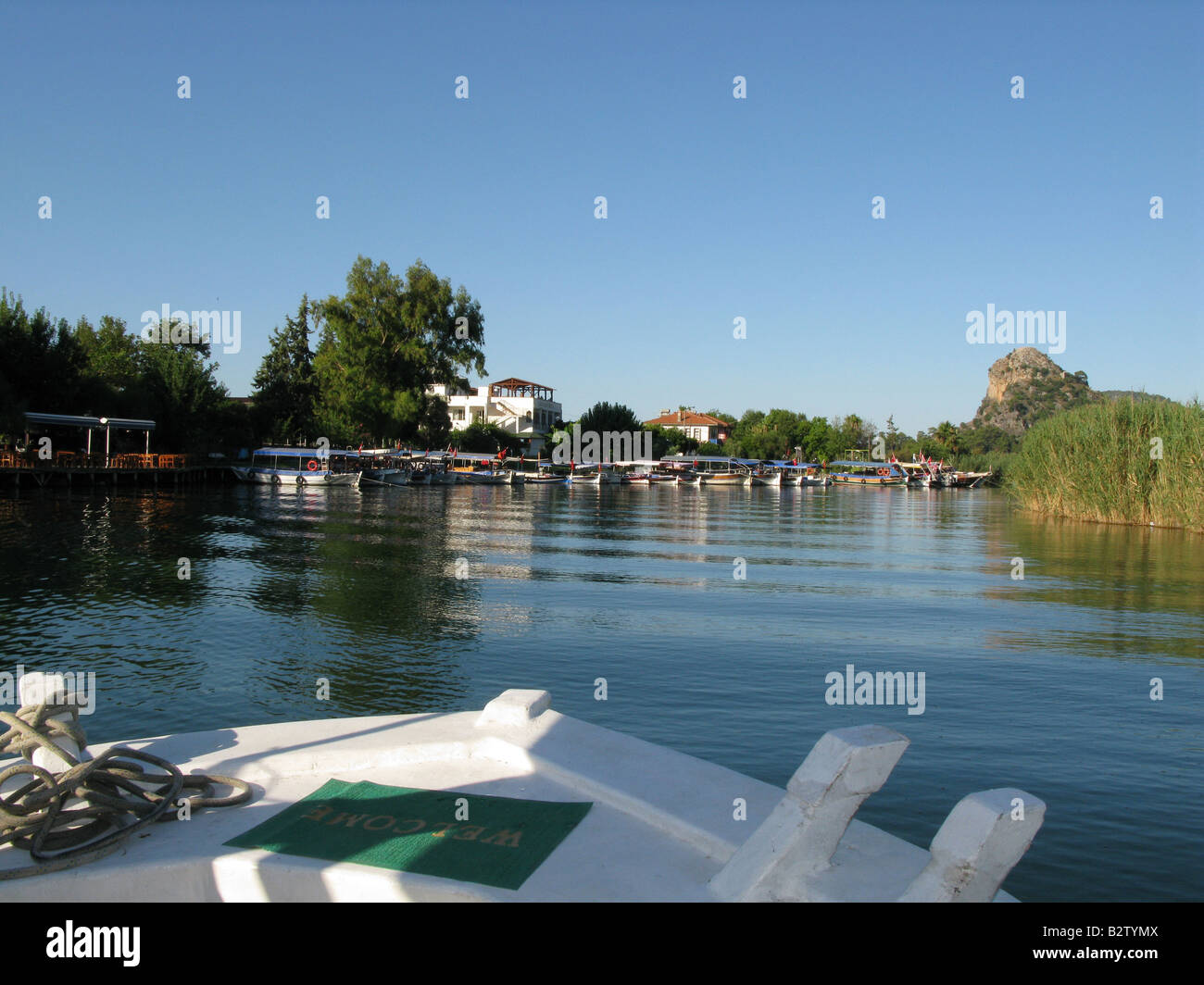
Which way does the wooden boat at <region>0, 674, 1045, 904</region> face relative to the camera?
away from the camera
